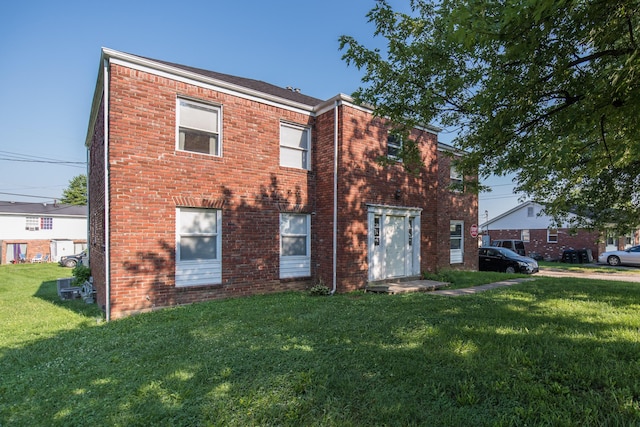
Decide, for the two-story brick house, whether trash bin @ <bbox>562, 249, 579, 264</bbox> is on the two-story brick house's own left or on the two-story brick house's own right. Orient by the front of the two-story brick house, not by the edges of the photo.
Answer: on the two-story brick house's own left

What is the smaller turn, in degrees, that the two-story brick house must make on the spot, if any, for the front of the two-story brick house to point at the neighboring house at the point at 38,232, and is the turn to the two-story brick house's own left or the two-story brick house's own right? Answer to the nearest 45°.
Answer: approximately 180°

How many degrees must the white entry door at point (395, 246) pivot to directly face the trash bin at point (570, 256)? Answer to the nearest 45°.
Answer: approximately 90° to its left

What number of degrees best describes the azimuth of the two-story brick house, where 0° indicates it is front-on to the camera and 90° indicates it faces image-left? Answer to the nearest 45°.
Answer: approximately 315°

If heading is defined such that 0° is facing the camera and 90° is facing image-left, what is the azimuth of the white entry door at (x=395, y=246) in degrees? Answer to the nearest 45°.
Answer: approximately 315°

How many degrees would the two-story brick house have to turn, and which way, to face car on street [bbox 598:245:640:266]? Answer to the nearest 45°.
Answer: approximately 90° to its left

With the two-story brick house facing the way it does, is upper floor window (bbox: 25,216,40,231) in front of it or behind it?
behind

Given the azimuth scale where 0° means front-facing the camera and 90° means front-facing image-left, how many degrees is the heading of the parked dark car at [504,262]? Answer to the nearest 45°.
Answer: approximately 315°
